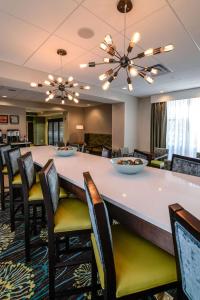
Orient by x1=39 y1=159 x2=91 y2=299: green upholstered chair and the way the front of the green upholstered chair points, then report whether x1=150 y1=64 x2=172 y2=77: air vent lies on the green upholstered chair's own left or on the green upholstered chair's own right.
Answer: on the green upholstered chair's own left

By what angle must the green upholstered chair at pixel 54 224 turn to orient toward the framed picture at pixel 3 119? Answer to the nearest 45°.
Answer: approximately 90° to its left

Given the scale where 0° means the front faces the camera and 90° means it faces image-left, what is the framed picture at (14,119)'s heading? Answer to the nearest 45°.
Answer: approximately 0°

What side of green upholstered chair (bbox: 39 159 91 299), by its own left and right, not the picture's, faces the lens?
right
